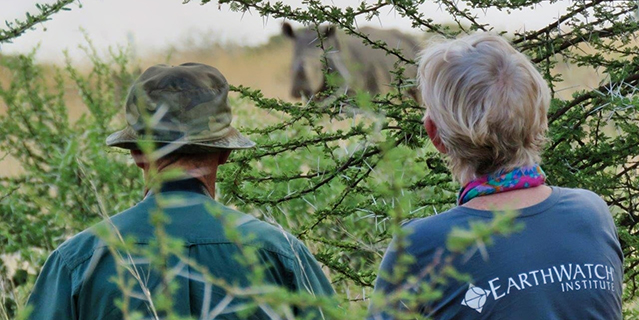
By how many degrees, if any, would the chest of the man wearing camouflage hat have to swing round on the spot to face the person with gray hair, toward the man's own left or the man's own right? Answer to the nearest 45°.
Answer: approximately 135° to the man's own right

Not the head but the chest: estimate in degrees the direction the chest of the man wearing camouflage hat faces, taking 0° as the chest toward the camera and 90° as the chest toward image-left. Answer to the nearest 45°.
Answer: approximately 180°

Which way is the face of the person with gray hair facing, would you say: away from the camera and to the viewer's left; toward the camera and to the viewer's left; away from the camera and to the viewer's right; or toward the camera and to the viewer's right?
away from the camera and to the viewer's left

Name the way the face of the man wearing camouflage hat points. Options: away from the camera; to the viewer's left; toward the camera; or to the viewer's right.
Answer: away from the camera
